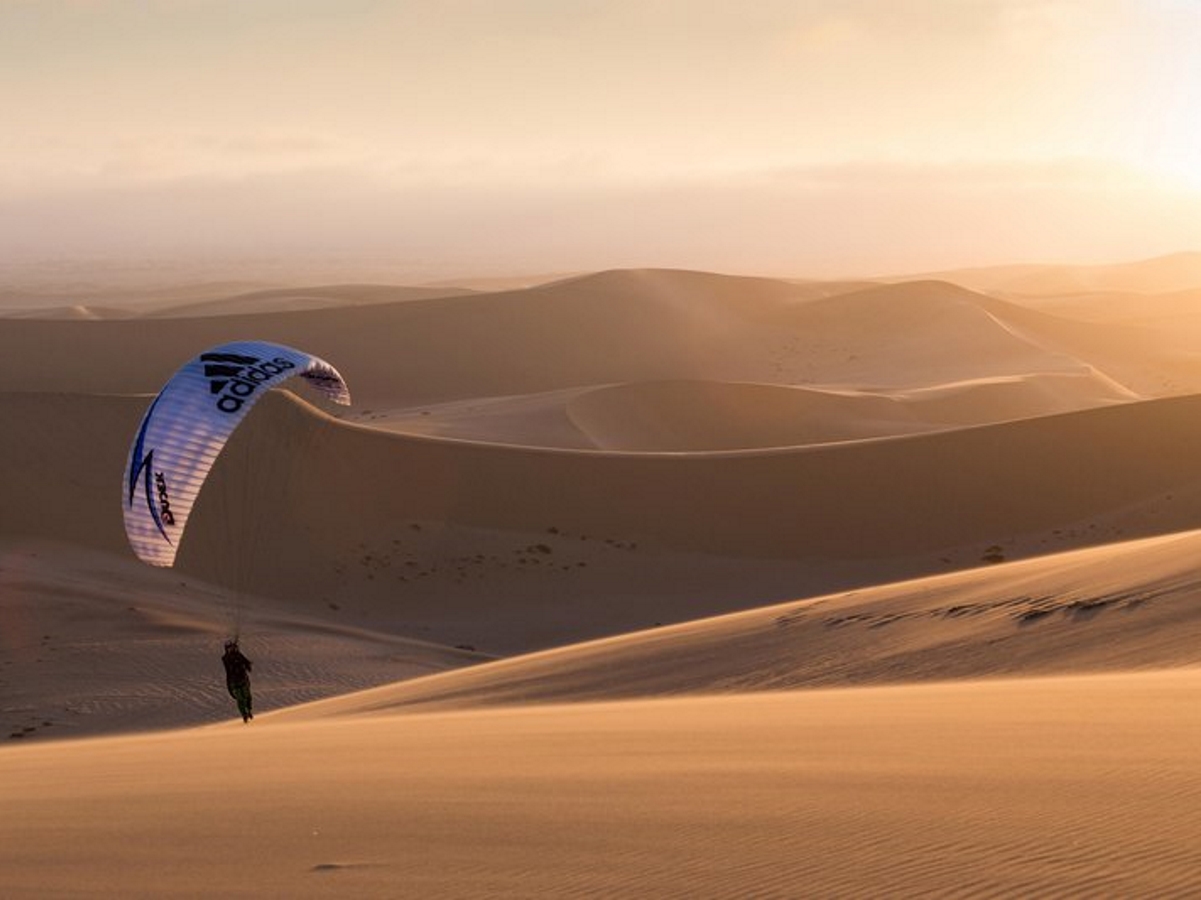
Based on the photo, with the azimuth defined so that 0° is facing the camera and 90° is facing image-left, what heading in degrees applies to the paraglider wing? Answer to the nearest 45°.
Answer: approximately 135°
